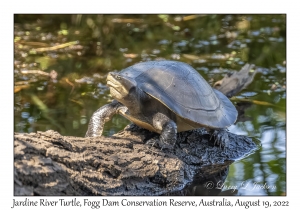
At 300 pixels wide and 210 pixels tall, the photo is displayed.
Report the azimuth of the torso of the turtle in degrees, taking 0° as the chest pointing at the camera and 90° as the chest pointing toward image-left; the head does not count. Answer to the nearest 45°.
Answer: approximately 45°
